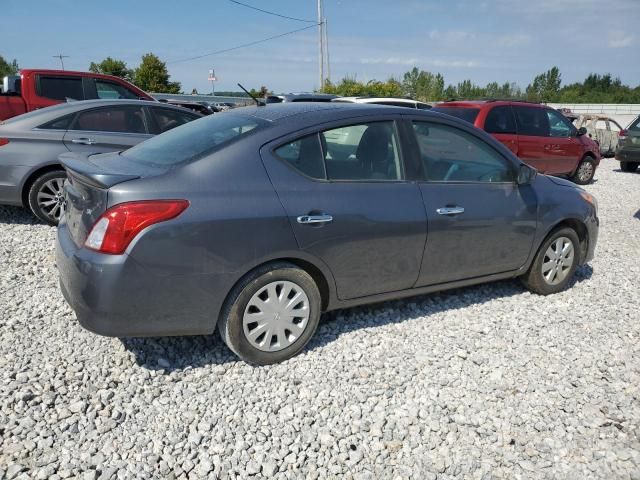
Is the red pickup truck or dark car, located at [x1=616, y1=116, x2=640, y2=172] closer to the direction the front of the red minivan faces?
the dark car

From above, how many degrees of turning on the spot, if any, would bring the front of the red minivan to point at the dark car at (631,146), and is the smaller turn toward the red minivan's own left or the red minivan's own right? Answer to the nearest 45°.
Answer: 0° — it already faces it

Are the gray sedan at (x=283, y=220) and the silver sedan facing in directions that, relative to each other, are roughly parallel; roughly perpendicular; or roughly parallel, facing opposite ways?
roughly parallel

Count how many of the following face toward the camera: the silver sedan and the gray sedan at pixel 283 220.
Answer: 0

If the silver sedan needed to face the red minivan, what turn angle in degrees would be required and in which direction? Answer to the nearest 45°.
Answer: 0° — it already faces it

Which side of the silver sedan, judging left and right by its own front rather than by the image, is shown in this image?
right

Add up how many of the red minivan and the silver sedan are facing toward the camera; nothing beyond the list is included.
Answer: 0

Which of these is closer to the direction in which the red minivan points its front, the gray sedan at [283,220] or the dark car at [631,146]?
the dark car

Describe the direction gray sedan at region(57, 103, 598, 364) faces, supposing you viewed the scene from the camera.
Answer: facing away from the viewer and to the right of the viewer

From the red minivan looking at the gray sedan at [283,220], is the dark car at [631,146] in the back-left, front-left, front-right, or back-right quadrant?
back-left

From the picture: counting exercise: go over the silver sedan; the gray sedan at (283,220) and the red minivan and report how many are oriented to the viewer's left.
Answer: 0

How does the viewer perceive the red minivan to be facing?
facing away from the viewer and to the right of the viewer

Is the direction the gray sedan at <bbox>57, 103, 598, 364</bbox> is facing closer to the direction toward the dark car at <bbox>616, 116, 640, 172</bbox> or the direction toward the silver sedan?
the dark car

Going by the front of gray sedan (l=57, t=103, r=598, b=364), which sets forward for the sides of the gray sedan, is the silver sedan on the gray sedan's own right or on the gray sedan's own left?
on the gray sedan's own left

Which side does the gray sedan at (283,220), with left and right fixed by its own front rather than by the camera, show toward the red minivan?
front

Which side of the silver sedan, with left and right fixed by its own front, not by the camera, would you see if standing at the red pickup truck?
left

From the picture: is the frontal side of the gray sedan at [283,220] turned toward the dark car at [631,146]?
yes

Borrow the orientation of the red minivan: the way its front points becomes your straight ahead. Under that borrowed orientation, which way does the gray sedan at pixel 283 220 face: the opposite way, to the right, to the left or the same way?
the same way

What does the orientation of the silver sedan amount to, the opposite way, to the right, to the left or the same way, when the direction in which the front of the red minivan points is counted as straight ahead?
the same way
